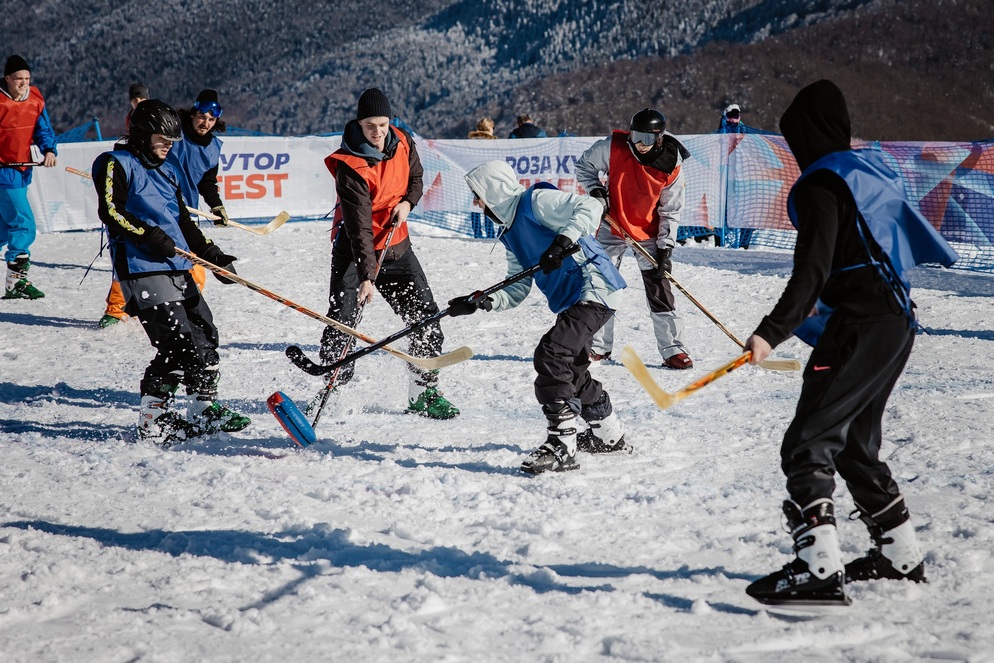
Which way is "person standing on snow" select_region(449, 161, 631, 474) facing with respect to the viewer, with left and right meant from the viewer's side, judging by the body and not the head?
facing to the left of the viewer

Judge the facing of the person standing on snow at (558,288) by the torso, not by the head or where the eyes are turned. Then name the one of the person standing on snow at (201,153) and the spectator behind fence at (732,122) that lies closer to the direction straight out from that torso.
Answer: the person standing on snow

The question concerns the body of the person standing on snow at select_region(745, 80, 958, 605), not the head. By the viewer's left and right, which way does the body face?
facing to the left of the viewer

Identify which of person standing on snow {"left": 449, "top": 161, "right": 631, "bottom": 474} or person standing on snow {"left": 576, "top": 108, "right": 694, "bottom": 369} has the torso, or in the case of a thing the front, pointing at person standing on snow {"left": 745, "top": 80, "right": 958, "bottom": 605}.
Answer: person standing on snow {"left": 576, "top": 108, "right": 694, "bottom": 369}

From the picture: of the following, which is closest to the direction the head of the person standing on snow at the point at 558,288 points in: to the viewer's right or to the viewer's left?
to the viewer's left

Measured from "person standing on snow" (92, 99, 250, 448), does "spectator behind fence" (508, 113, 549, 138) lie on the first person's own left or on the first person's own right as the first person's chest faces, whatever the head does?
on the first person's own left

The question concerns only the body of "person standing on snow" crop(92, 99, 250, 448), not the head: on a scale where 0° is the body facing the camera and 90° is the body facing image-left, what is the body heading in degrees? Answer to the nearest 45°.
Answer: approximately 315°
